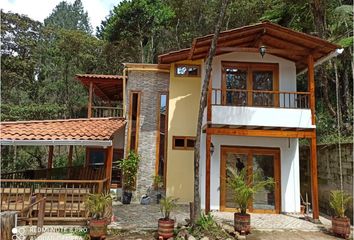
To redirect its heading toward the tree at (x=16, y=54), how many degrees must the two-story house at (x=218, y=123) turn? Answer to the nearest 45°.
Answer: approximately 135° to its right

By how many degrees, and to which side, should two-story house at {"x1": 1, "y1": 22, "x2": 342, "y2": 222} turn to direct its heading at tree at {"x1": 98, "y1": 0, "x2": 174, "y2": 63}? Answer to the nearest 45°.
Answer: approximately 135° to its right

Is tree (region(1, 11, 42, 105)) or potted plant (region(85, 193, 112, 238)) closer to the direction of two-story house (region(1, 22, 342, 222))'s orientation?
the potted plant

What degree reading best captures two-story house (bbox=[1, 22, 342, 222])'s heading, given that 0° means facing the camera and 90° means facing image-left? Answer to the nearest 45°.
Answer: approximately 0°

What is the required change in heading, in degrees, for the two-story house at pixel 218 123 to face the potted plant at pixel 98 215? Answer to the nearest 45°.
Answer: approximately 45° to its right

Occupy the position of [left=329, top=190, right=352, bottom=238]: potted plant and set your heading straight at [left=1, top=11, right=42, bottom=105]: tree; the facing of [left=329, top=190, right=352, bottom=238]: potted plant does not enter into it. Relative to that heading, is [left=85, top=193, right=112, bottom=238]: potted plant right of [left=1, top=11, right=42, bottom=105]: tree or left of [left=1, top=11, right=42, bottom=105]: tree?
left

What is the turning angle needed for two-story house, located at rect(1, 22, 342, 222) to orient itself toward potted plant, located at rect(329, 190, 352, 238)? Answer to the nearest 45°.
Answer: approximately 45° to its left

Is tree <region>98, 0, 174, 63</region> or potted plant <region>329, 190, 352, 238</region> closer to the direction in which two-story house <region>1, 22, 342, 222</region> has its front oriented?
the potted plant

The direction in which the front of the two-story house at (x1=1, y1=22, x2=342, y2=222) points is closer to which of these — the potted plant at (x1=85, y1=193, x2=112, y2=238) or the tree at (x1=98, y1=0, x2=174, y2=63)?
the potted plant
